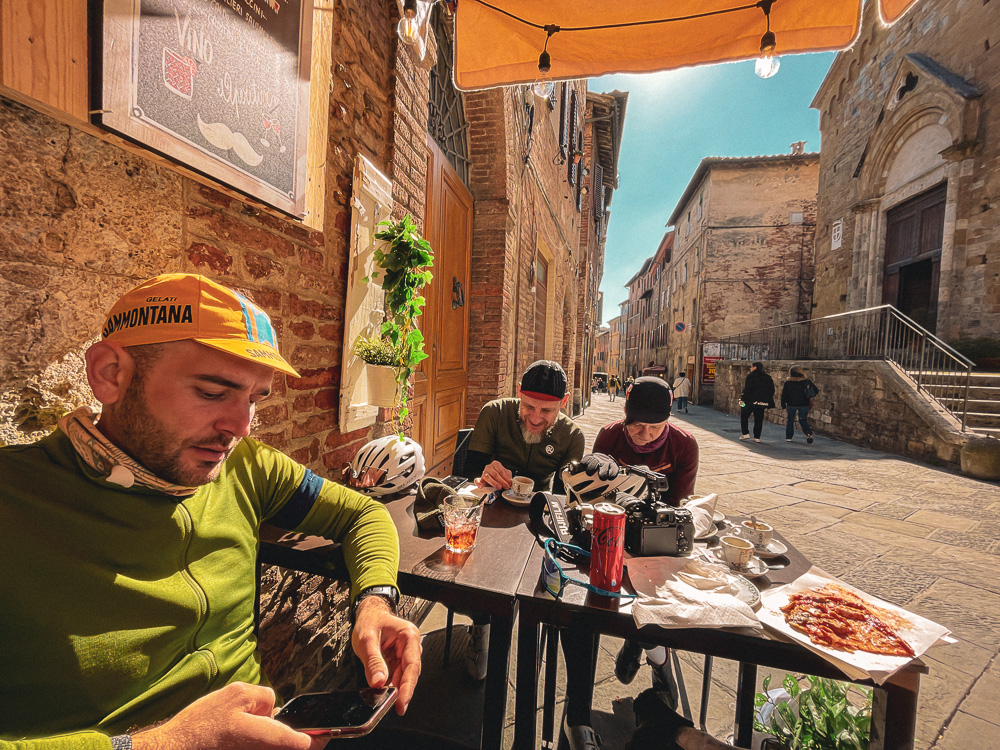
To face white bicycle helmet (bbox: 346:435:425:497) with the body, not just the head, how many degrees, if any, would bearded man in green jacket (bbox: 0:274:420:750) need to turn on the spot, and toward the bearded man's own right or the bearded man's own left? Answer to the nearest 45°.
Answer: approximately 90° to the bearded man's own left

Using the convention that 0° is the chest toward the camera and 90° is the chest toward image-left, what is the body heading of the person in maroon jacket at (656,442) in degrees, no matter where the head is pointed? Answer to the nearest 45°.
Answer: approximately 0°

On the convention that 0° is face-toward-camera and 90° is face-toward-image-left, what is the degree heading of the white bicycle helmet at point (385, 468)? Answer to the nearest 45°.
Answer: approximately 45°

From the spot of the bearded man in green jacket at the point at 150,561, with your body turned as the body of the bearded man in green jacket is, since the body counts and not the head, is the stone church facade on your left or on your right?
on your left

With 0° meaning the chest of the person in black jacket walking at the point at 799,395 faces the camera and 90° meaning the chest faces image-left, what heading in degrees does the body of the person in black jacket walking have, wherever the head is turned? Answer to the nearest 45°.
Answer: approximately 180°

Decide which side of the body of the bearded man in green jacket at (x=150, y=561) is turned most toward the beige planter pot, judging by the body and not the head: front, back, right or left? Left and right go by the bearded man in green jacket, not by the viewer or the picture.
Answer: left

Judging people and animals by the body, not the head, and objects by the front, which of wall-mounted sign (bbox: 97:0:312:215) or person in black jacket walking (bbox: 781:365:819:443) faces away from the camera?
the person in black jacket walking
